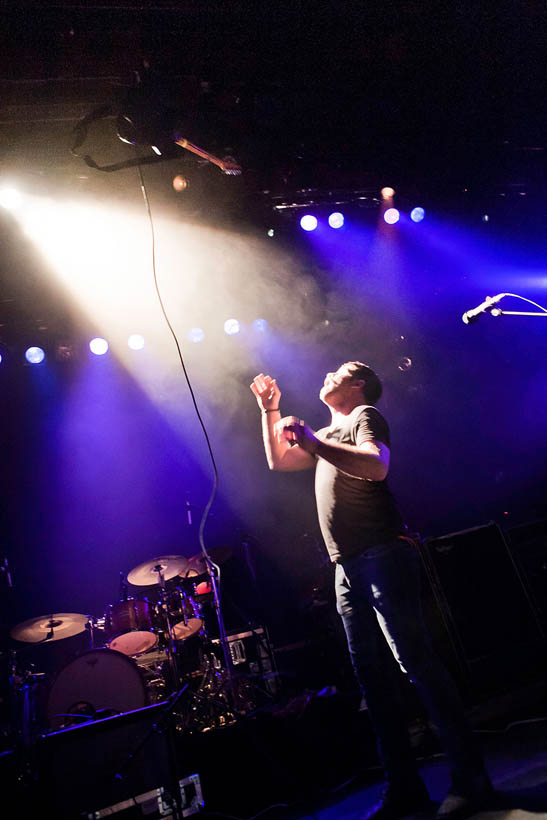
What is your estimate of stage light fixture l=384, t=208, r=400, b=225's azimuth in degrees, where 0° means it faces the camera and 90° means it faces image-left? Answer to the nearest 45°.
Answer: approximately 0°

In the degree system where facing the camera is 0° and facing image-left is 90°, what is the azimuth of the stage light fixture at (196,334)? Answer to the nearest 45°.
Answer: approximately 0°

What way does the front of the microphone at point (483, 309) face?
to the viewer's left
